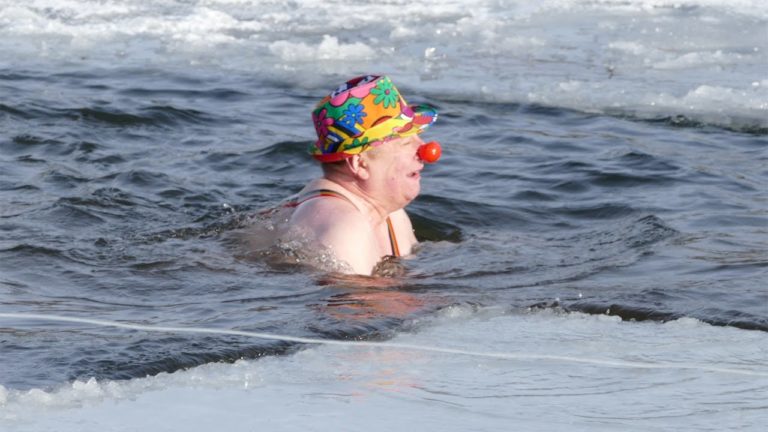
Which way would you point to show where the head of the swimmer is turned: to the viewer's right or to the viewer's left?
to the viewer's right

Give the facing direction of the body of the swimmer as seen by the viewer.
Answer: to the viewer's right
